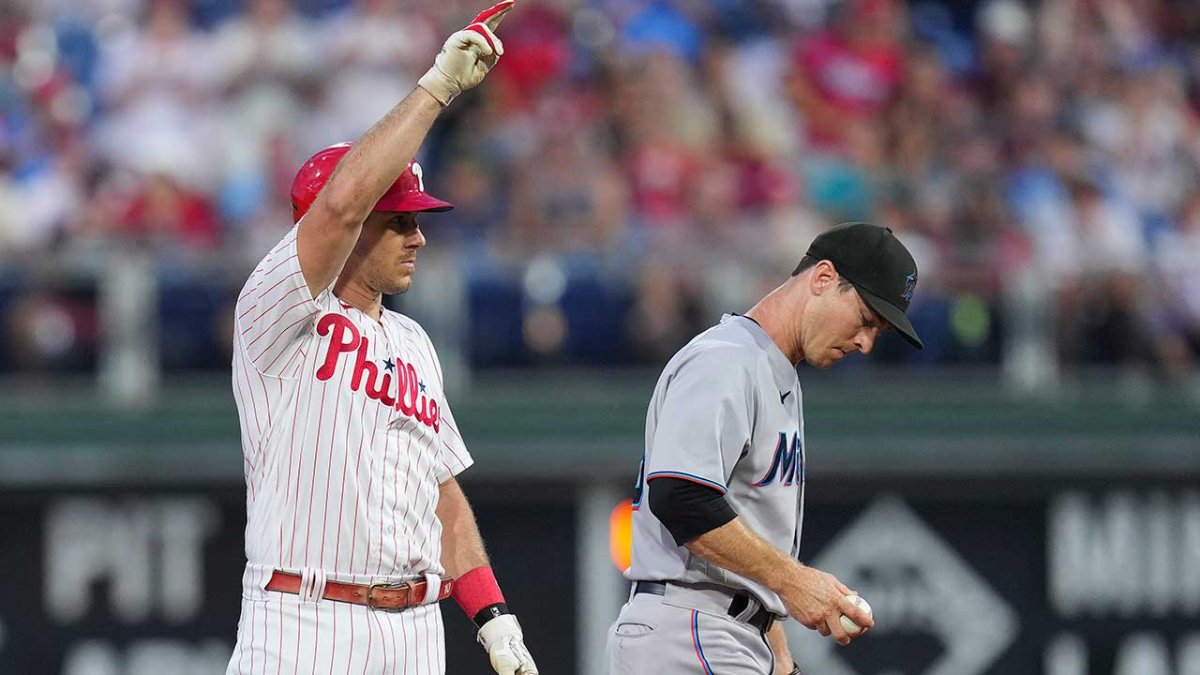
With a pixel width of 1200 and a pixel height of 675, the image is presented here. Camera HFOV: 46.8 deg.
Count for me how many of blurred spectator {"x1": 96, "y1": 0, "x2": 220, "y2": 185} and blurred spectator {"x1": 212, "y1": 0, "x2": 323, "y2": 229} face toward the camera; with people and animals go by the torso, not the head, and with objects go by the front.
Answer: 2

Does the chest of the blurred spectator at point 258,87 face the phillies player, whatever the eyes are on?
yes

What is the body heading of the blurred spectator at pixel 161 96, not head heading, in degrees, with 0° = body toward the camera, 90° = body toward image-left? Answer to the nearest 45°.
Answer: approximately 0°

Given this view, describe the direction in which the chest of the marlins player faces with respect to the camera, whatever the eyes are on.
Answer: to the viewer's right

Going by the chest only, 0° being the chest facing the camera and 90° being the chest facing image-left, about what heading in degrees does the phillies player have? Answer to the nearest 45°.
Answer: approximately 315°

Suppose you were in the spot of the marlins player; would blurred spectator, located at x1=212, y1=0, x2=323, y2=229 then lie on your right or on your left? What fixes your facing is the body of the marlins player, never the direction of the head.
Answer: on your left

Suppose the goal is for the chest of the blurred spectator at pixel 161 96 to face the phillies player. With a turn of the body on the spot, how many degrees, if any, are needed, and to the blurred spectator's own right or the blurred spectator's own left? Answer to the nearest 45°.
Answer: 0° — they already face them

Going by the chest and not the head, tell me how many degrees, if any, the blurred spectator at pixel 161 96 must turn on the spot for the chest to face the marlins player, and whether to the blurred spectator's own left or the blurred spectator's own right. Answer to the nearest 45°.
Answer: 0° — they already face them
